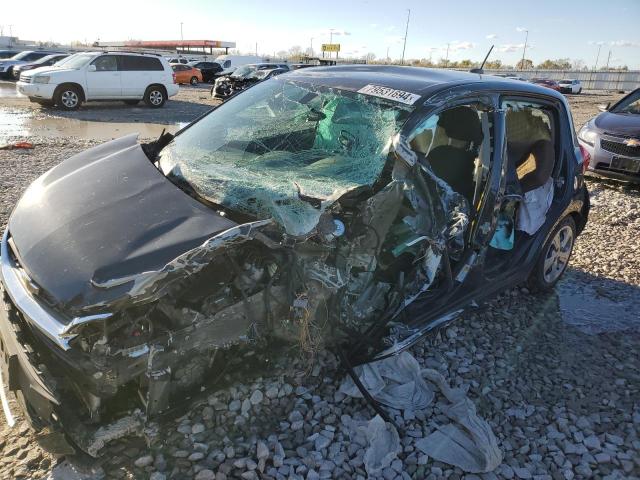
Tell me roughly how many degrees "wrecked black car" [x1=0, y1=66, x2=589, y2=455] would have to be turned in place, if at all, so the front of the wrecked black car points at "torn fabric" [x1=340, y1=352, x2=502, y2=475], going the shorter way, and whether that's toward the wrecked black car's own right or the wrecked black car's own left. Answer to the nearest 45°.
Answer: approximately 90° to the wrecked black car's own left

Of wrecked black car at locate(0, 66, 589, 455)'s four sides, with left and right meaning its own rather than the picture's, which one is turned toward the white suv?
right

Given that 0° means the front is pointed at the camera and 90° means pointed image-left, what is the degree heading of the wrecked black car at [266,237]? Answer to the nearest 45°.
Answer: approximately 45°
